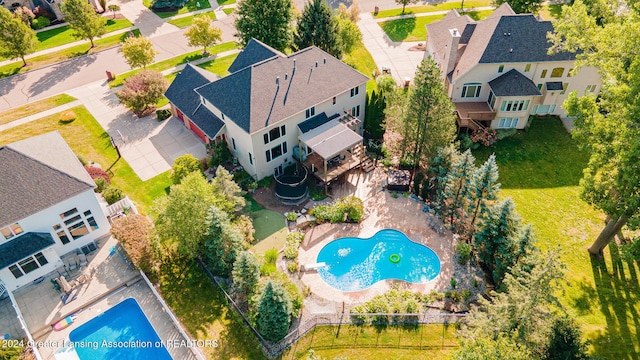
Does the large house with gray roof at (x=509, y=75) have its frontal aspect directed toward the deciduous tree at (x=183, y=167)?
no

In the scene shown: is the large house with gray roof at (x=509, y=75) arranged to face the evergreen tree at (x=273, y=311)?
no

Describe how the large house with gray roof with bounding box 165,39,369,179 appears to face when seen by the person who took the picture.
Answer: facing away from the viewer and to the left of the viewer

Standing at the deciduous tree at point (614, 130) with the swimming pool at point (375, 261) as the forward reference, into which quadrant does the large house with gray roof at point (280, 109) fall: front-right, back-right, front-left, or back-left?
front-right

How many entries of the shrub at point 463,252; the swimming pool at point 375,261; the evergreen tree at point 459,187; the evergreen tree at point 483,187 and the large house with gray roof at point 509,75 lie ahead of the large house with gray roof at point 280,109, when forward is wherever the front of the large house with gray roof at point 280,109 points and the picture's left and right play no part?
0

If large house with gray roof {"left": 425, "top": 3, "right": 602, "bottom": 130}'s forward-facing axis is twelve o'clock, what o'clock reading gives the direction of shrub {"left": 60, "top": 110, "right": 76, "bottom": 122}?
The shrub is roughly at 8 o'clock from the large house with gray roof.

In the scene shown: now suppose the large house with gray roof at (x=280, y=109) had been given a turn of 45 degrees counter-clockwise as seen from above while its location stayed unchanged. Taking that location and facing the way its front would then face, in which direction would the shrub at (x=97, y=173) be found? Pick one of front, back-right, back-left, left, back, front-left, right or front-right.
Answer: front

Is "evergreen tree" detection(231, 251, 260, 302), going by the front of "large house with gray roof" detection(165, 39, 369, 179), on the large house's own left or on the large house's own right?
on the large house's own left

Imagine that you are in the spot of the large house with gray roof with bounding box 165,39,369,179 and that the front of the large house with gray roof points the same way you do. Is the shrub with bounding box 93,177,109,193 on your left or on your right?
on your left

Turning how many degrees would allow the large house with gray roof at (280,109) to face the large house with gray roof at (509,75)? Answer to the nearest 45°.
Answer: approximately 135° to its right

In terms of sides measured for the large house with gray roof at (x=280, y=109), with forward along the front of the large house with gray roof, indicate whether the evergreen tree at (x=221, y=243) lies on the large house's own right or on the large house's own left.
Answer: on the large house's own left

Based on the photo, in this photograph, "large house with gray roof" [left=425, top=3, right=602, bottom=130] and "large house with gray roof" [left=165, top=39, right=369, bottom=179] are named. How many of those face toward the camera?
0

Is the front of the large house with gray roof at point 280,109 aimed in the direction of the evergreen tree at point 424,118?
no

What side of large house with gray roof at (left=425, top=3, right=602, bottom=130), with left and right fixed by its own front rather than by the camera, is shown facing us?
back

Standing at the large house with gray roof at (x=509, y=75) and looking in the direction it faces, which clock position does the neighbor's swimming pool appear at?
The neighbor's swimming pool is roughly at 7 o'clock from the large house with gray roof.

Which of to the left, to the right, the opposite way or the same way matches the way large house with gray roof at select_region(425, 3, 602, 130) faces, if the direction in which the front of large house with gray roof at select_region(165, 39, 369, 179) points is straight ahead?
the same way

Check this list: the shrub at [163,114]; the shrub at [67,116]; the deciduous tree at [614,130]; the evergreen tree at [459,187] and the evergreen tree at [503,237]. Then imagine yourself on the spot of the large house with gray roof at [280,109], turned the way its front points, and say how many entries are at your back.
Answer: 3

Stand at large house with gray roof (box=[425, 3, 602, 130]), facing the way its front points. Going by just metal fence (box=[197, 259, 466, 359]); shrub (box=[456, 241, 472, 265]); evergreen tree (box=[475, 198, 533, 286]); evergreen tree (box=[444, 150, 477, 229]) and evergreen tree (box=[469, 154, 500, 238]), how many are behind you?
5

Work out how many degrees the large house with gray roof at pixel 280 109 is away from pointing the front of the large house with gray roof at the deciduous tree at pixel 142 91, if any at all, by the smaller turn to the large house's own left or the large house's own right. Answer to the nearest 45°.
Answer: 0° — it already faces it

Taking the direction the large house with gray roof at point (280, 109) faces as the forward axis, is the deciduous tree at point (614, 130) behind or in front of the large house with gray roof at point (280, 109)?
behind
